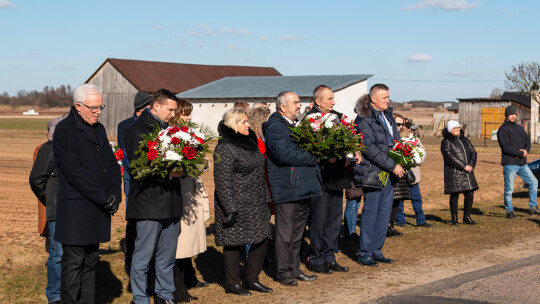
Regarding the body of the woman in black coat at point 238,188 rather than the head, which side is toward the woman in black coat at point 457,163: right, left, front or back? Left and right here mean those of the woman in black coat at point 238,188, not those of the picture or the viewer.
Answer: left

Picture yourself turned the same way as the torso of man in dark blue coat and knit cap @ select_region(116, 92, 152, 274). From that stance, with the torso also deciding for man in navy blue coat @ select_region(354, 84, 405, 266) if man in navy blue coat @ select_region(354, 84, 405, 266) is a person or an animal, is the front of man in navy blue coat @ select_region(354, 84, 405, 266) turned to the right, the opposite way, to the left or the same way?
the same way

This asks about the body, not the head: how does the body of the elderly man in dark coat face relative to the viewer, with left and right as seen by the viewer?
facing the viewer and to the right of the viewer

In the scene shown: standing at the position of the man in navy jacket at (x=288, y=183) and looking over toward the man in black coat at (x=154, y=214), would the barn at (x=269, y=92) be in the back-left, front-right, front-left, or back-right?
back-right

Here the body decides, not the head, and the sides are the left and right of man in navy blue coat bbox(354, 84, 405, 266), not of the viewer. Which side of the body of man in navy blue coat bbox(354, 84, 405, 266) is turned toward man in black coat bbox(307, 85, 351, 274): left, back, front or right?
right

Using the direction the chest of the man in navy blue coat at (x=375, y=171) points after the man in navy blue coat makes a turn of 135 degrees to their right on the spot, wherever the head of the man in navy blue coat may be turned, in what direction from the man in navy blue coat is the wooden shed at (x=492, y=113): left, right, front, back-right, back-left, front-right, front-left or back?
right

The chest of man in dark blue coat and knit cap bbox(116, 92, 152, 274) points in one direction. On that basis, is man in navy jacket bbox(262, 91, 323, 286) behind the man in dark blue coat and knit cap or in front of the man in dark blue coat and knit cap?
in front

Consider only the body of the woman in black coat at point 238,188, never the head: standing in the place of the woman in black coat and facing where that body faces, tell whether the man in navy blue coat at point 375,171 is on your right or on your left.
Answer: on your left

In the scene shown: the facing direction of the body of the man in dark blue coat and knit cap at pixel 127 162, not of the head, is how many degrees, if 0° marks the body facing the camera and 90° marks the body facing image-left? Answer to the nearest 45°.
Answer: approximately 270°

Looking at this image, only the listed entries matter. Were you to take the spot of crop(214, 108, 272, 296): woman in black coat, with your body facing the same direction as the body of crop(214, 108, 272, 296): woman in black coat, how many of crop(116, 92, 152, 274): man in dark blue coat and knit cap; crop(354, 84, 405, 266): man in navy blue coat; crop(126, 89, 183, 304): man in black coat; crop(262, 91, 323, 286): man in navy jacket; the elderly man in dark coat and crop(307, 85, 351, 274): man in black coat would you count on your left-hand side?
3

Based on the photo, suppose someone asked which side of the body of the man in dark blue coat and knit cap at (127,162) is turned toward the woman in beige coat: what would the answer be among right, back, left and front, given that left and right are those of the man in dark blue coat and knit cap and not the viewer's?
front

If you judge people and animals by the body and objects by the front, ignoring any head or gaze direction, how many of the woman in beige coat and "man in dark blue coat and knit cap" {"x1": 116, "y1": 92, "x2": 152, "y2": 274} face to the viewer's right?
2

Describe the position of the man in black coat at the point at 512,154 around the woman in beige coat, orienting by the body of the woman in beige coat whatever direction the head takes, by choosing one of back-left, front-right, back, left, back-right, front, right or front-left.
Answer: front-left
